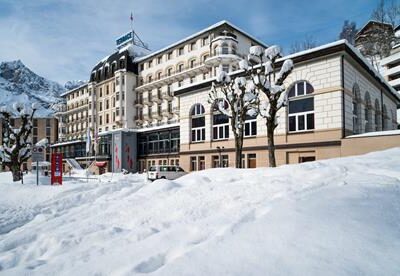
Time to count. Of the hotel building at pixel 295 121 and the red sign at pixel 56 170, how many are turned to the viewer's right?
0

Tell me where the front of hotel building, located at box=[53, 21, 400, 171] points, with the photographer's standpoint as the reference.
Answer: facing the viewer and to the left of the viewer

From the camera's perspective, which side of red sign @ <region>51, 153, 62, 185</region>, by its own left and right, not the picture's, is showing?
front

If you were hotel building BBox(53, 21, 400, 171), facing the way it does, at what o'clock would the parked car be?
The parked car is roughly at 1 o'clock from the hotel building.
